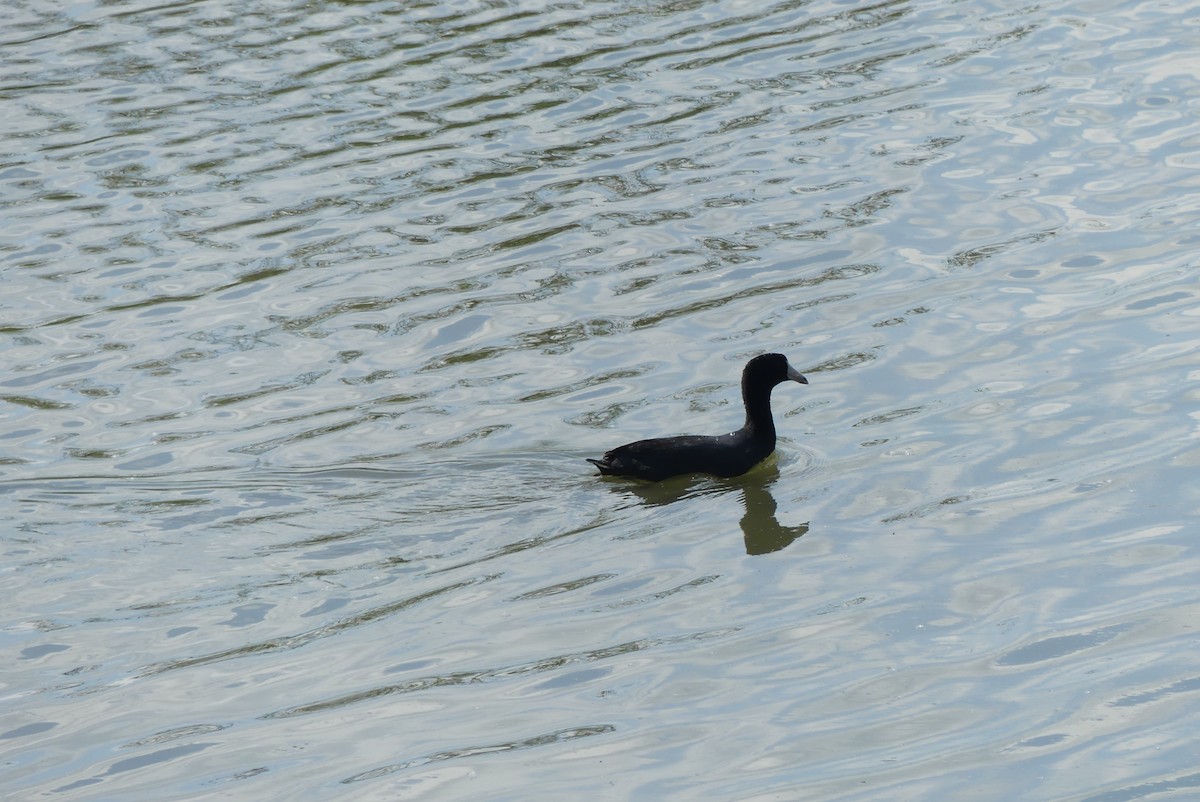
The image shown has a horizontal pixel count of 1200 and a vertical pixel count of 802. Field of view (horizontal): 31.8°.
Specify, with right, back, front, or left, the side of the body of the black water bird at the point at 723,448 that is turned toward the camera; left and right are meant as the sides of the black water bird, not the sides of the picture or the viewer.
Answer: right
